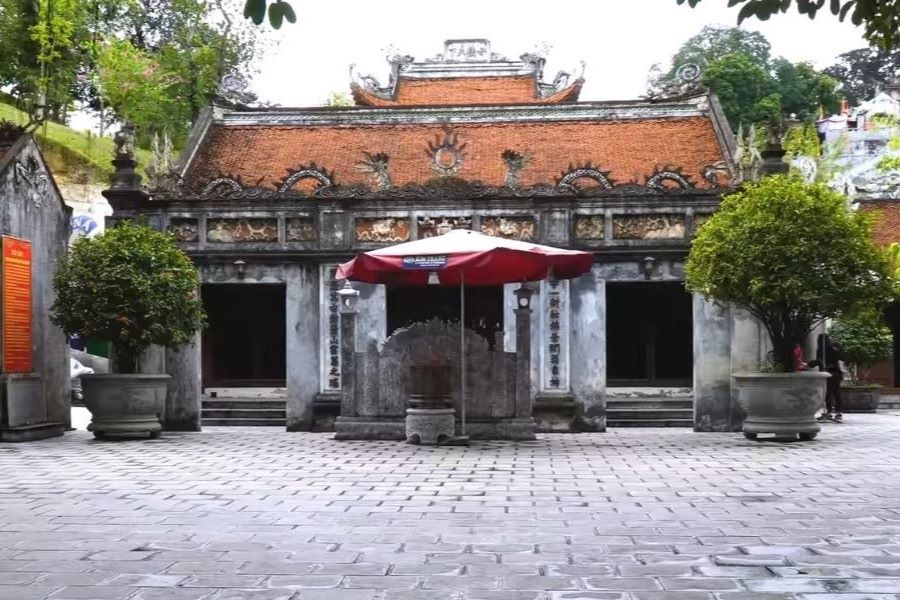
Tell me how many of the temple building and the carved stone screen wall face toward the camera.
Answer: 2

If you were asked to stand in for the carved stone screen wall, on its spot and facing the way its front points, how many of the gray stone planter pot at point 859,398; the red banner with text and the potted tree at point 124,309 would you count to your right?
2

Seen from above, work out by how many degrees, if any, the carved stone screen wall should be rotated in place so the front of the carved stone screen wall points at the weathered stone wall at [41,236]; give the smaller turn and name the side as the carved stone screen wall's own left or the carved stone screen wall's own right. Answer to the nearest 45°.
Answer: approximately 90° to the carved stone screen wall's own right

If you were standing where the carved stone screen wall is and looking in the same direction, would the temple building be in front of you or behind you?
behind

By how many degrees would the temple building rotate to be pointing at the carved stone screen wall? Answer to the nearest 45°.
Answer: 0° — it already faces it

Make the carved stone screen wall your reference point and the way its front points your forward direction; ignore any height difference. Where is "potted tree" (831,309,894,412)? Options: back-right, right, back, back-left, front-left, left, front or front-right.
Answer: back-left

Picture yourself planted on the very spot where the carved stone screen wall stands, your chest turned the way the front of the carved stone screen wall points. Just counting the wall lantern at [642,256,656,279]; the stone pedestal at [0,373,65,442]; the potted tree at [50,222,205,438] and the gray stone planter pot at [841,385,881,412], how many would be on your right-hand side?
2

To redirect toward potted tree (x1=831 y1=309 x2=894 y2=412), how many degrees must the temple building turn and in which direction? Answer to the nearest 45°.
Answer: approximately 135° to its left

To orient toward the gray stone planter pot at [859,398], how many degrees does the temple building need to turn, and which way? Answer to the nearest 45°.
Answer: approximately 135° to its left

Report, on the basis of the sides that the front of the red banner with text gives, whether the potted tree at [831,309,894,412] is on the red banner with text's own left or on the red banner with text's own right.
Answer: on the red banner with text's own left

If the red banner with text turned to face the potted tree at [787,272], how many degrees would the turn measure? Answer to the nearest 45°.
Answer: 0° — it already faces it
